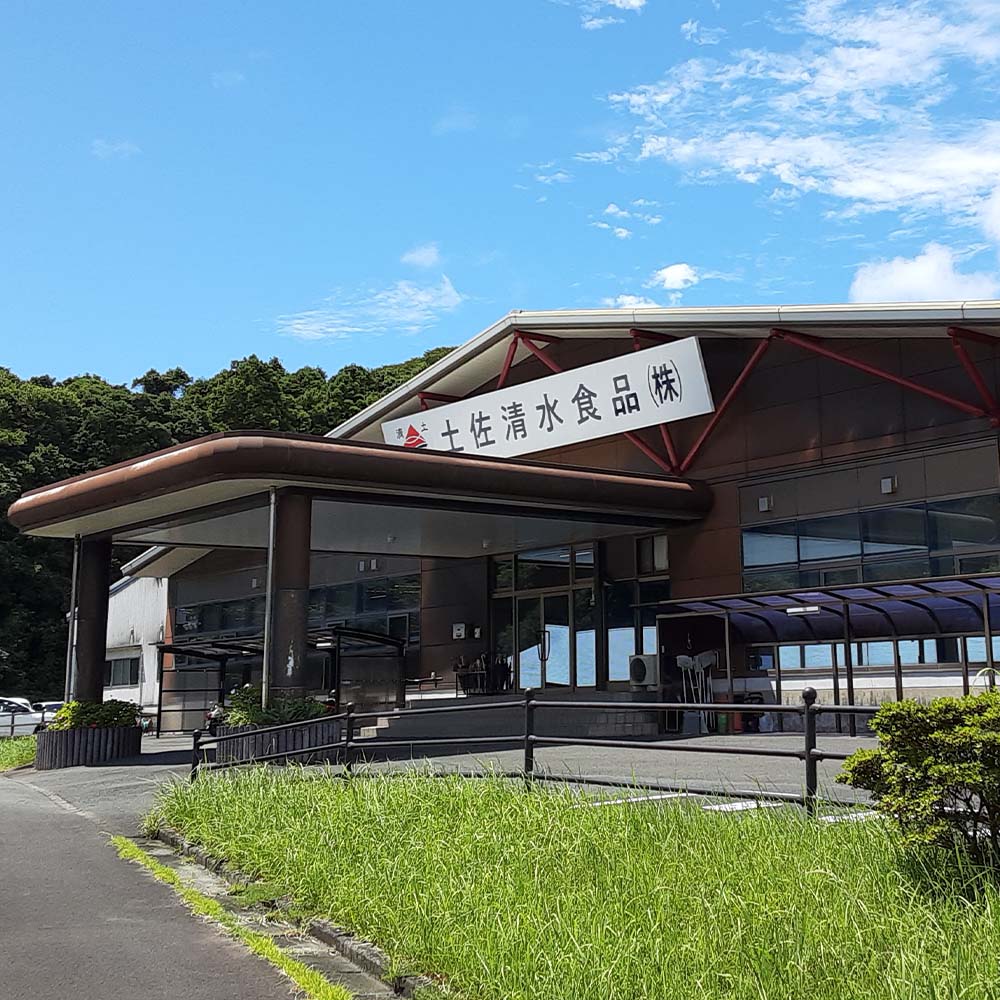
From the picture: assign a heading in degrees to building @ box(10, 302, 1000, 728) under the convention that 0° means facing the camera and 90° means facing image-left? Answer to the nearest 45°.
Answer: approximately 45°

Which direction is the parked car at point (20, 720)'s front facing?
to the viewer's right

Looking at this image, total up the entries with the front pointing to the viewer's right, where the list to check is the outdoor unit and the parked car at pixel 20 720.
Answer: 1

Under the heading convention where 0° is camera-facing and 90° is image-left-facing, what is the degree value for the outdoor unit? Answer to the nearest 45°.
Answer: approximately 45°

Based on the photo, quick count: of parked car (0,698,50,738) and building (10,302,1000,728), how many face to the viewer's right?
1

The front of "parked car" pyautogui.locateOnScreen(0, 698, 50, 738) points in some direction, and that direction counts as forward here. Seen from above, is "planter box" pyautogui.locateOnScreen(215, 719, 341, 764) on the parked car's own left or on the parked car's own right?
on the parked car's own right

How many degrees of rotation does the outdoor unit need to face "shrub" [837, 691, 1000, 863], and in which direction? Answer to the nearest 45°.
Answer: approximately 45° to its left

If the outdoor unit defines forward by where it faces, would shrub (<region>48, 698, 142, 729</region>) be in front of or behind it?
in front

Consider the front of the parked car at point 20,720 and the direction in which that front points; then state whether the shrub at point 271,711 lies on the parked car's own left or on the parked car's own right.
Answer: on the parked car's own right

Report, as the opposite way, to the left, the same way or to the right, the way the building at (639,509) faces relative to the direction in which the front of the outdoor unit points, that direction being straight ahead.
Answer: the same way
